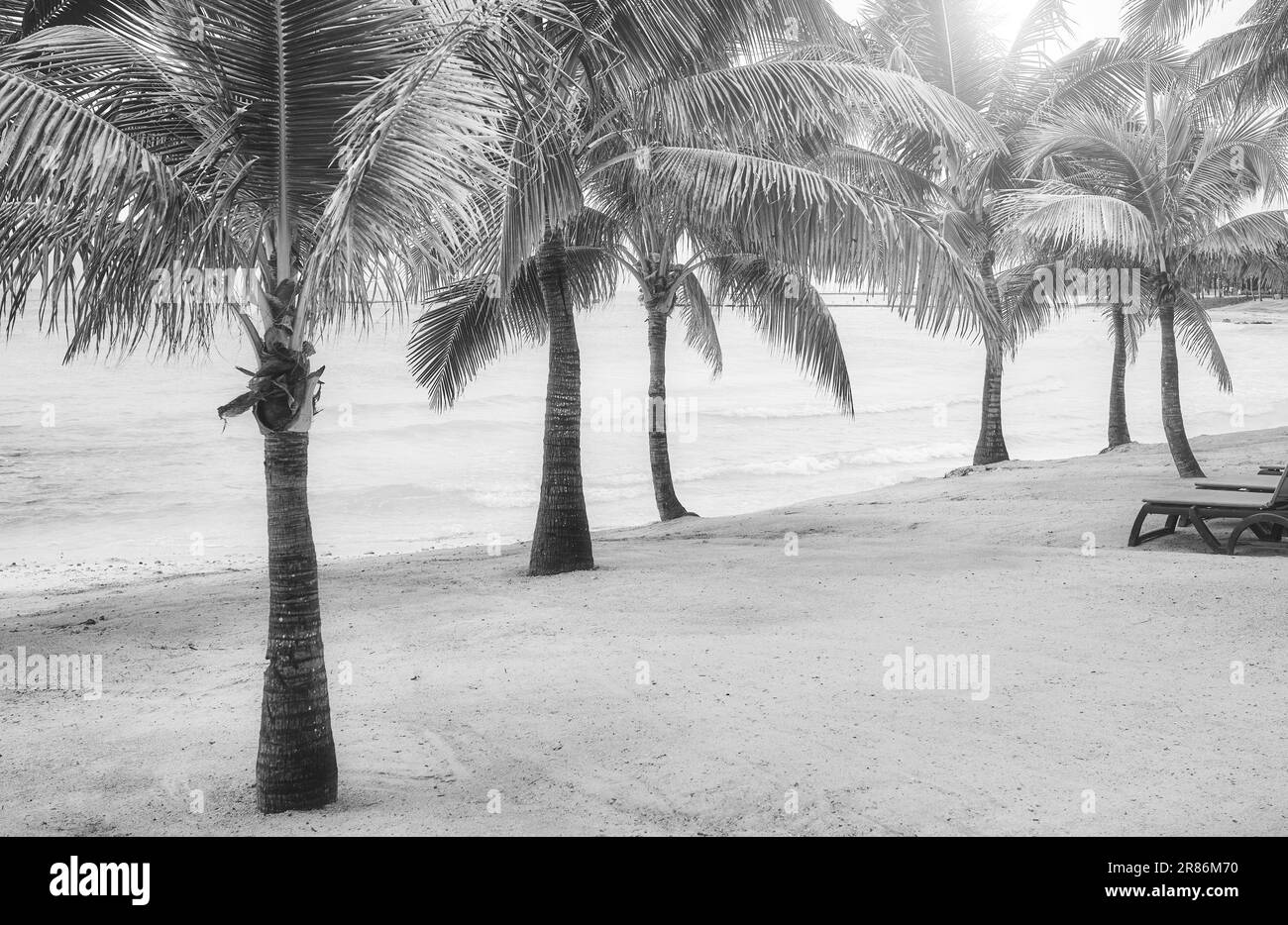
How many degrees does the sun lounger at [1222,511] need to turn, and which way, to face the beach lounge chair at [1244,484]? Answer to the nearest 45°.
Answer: approximately 90° to its right

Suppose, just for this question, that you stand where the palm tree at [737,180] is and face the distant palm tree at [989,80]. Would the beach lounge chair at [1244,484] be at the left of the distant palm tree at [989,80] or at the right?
right

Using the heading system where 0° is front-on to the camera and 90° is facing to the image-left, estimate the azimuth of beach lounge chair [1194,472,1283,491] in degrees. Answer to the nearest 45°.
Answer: approximately 90°

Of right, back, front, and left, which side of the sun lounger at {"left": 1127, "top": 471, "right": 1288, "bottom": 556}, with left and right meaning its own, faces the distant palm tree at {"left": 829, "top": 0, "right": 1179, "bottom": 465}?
right

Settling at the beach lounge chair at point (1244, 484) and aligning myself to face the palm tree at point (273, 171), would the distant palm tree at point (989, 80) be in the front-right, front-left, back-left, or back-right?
back-right

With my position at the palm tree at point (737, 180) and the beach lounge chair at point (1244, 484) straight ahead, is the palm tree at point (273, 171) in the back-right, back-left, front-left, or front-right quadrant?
back-right

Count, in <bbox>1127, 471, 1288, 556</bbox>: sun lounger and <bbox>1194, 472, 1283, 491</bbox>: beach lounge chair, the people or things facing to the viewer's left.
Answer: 2

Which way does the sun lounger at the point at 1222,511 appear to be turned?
to the viewer's left

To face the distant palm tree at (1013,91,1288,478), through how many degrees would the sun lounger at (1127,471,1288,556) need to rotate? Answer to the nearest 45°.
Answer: approximately 90° to its right
